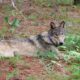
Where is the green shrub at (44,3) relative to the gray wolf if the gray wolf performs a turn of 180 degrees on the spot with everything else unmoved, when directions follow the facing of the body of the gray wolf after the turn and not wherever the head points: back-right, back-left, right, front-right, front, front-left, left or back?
right

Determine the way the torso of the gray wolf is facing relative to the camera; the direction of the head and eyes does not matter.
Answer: to the viewer's right
